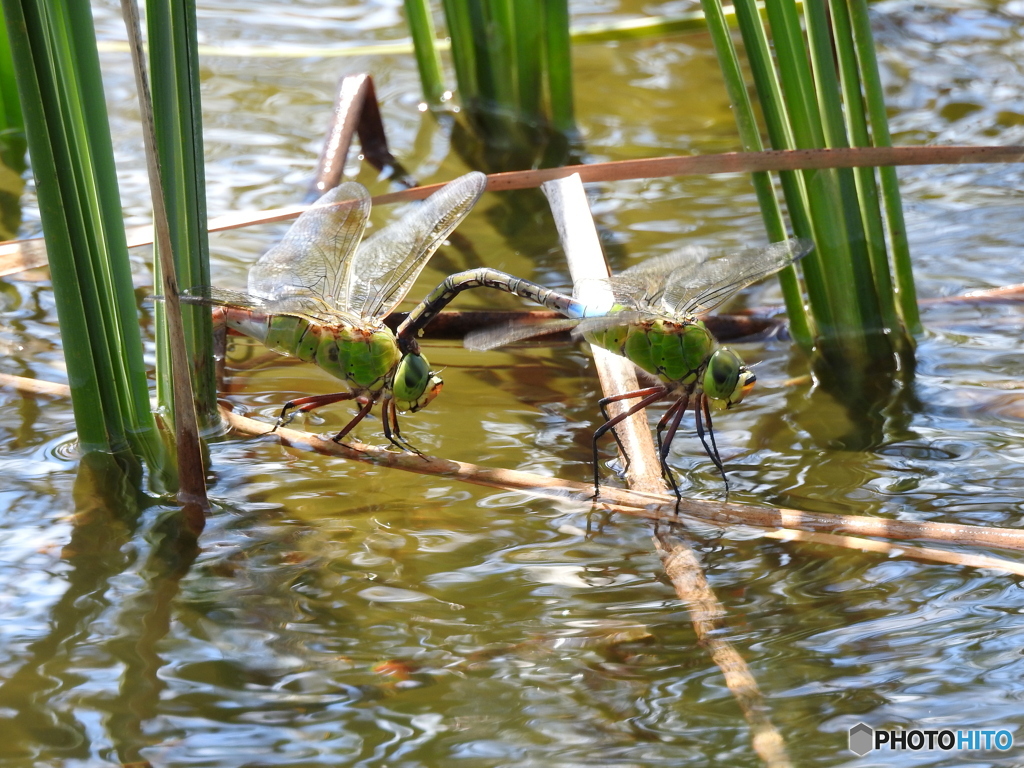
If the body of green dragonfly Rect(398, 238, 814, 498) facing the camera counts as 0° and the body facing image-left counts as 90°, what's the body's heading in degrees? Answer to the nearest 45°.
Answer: approximately 270°

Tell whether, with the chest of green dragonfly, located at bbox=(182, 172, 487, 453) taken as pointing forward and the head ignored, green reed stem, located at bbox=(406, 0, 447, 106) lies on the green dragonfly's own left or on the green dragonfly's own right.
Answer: on the green dragonfly's own left

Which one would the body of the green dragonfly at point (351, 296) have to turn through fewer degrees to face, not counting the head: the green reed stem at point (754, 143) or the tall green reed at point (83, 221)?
the green reed stem

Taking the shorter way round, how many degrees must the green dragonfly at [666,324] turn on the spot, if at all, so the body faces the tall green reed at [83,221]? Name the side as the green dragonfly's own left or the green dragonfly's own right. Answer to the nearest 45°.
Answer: approximately 135° to the green dragonfly's own right

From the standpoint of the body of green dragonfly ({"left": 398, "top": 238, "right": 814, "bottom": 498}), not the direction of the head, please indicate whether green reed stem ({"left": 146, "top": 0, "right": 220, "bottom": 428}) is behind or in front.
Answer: behind

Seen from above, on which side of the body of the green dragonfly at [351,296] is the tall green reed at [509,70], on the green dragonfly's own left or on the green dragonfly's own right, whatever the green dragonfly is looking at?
on the green dragonfly's own left

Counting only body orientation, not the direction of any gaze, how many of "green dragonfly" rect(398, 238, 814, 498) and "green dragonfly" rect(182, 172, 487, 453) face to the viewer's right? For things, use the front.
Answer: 2

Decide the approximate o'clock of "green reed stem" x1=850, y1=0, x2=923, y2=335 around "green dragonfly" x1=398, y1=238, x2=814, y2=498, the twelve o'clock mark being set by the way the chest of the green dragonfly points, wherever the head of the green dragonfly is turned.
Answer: The green reed stem is roughly at 11 o'clock from the green dragonfly.

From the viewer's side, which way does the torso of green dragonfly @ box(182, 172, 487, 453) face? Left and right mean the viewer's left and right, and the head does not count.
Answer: facing to the right of the viewer
